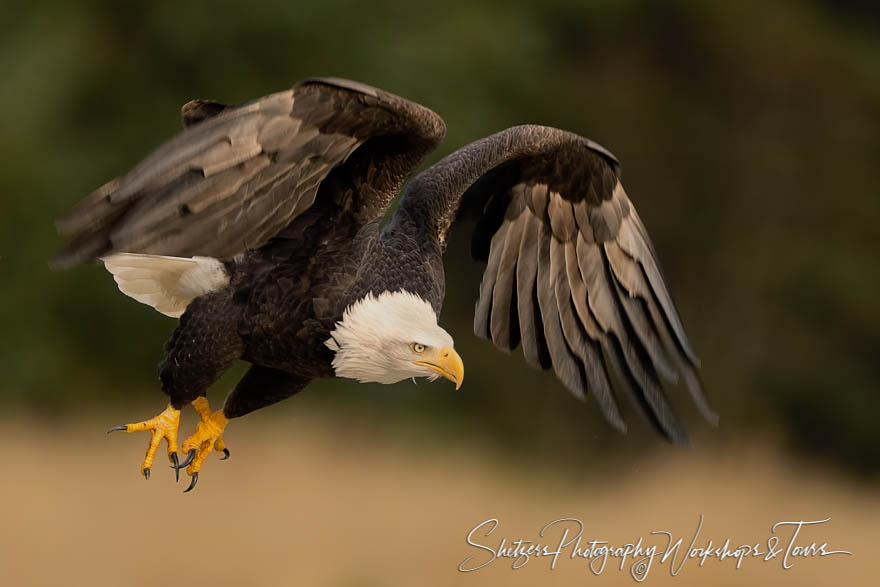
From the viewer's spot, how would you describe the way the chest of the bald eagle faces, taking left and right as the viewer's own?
facing the viewer and to the right of the viewer
